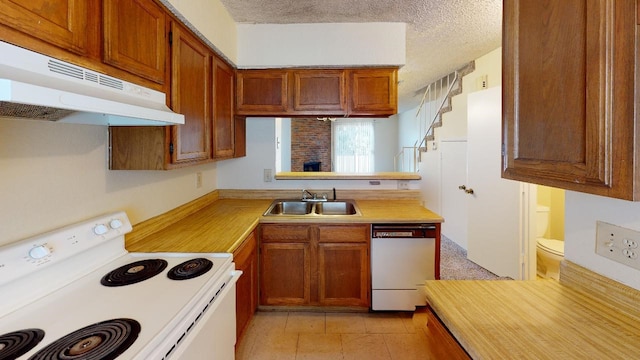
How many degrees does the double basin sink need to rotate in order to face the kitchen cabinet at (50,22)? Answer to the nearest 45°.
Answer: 0° — it already faces it

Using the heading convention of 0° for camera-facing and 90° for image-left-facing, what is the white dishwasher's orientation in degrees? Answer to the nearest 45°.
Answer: approximately 0°

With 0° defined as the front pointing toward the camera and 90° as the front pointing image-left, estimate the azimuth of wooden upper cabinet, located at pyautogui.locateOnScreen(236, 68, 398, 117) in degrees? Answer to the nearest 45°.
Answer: approximately 0°

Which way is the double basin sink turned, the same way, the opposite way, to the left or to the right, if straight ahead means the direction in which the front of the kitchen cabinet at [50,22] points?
to the right

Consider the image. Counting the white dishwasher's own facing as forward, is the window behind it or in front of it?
behind

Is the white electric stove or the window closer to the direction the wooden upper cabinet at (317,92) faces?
the white electric stove

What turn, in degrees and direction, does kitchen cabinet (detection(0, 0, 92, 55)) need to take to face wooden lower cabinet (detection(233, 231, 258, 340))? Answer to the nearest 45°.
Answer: approximately 90° to its left
